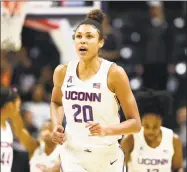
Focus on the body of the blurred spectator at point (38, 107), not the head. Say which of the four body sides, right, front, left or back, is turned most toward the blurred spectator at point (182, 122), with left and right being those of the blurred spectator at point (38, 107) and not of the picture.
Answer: left

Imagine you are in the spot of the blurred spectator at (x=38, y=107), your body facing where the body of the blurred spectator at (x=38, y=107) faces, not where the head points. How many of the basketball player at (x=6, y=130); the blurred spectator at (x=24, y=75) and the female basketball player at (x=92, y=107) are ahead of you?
2

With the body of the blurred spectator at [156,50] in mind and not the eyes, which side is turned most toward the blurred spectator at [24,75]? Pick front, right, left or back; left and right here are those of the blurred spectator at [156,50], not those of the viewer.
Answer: right

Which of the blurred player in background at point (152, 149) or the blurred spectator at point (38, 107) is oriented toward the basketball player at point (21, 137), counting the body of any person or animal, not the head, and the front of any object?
the blurred spectator

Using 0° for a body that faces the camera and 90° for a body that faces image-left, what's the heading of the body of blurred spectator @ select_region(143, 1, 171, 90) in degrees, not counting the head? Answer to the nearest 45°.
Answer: approximately 0°

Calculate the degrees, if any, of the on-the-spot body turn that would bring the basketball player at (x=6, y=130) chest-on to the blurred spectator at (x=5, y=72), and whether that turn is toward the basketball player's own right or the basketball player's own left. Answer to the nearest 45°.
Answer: approximately 135° to the basketball player's own left

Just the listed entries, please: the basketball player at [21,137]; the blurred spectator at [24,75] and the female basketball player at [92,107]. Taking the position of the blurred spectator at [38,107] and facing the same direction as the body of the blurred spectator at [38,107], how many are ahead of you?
2

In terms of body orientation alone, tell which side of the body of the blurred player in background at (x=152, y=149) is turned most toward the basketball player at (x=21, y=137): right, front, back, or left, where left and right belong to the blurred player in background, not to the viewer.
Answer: right

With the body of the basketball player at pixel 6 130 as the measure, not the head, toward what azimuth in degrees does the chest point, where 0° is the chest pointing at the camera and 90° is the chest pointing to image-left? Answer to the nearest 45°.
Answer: approximately 315°
